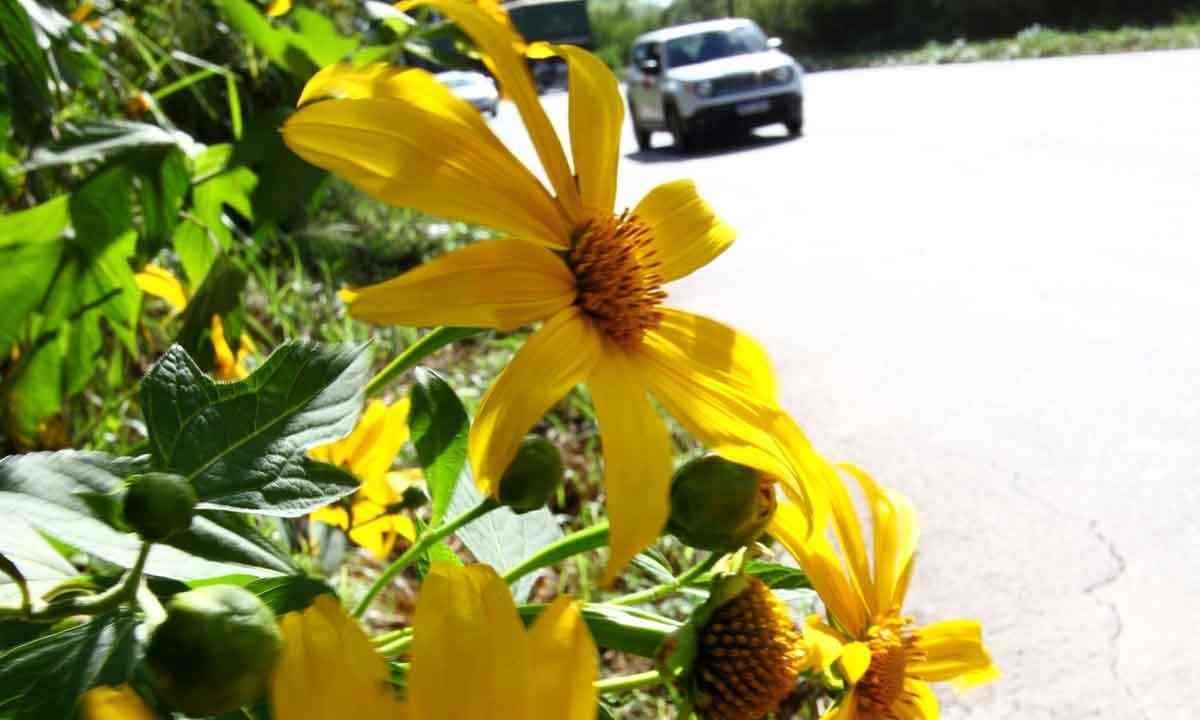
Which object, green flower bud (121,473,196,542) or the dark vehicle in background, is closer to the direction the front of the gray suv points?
the green flower bud

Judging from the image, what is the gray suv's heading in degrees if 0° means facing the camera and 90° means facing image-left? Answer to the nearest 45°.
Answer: approximately 315°

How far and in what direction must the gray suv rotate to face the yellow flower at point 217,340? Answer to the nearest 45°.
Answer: approximately 45° to its right

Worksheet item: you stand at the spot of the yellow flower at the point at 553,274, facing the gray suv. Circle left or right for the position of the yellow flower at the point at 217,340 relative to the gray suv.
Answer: left

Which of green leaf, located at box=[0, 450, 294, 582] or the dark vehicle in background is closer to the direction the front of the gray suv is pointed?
the green leaf

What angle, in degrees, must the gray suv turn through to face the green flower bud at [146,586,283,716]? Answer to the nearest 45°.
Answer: approximately 45° to its right

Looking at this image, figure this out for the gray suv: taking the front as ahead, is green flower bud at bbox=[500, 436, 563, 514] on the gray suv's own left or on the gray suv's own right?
on the gray suv's own right

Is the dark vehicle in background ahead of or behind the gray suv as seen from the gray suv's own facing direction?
behind

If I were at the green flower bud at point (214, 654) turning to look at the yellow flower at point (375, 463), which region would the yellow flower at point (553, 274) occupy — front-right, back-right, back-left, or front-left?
front-right

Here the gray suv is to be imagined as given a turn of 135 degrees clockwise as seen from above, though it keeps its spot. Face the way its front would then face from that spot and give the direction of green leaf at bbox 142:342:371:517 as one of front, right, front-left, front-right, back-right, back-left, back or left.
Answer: left

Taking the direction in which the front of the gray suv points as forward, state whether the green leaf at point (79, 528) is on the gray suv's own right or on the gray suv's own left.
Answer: on the gray suv's own right

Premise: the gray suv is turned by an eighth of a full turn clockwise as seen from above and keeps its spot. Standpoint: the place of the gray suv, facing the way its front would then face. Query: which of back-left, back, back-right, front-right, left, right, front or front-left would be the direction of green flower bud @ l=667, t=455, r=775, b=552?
front

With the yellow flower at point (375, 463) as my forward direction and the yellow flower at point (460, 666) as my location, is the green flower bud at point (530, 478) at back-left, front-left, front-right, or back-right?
front-right

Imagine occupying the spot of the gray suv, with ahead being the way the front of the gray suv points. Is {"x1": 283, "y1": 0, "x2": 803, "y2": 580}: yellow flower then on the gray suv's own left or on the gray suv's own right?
on the gray suv's own right
